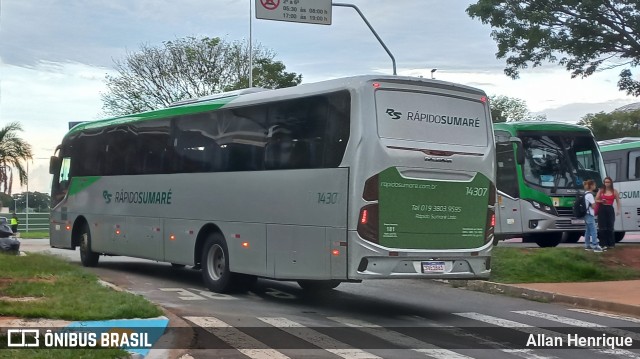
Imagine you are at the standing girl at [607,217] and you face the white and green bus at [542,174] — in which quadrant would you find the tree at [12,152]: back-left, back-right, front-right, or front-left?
front-left

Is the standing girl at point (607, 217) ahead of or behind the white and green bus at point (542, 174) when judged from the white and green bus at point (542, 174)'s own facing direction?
ahead

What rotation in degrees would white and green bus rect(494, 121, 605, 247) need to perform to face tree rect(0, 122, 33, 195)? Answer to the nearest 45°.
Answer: approximately 135° to its right

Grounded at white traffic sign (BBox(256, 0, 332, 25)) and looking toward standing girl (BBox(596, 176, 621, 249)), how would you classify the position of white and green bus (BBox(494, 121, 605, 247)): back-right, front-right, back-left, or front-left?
front-left

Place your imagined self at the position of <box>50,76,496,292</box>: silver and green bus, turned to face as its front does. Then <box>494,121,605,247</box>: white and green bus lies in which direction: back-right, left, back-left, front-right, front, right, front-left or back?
right

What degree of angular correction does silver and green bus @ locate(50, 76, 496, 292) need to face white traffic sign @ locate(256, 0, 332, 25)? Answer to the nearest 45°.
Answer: approximately 45° to its right

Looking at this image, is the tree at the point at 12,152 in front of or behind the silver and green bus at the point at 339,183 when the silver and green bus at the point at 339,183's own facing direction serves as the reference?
in front

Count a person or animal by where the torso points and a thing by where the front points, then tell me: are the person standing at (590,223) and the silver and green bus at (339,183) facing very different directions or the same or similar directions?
very different directions

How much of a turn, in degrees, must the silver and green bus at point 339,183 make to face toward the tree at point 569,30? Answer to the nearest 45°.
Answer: approximately 90° to its right

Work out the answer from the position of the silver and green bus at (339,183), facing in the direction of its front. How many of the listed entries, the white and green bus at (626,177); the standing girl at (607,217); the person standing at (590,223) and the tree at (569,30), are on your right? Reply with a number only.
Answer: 4

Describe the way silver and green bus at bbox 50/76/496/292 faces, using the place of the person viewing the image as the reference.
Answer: facing away from the viewer and to the left of the viewer
